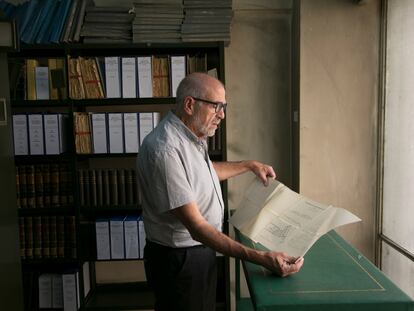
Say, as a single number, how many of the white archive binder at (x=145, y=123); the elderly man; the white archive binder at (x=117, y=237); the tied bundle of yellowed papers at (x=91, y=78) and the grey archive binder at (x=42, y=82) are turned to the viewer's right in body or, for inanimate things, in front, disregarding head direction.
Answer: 1

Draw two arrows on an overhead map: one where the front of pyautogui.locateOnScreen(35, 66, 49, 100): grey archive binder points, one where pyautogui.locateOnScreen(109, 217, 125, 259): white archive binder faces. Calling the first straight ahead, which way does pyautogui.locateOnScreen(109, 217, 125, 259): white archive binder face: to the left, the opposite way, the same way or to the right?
the same way

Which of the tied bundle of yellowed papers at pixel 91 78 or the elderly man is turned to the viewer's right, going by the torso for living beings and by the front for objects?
the elderly man

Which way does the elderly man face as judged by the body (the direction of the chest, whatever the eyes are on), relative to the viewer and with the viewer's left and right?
facing to the right of the viewer

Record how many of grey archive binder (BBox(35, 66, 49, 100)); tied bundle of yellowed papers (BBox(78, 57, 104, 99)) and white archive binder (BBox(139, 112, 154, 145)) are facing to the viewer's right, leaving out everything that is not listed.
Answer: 0

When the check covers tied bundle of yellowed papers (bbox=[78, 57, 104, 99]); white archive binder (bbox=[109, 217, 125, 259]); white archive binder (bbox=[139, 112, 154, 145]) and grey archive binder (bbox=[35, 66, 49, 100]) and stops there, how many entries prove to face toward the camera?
4

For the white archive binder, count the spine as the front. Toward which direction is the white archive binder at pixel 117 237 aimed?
toward the camera

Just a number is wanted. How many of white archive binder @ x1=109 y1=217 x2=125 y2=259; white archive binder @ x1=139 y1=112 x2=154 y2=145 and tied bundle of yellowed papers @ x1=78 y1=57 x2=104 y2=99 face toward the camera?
3

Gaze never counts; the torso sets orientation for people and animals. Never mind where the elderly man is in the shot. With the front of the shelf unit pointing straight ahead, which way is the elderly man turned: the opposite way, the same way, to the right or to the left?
to the left

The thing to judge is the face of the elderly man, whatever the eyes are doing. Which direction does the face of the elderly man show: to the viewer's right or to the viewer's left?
to the viewer's right

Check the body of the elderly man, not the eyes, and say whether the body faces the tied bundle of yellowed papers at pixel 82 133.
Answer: no

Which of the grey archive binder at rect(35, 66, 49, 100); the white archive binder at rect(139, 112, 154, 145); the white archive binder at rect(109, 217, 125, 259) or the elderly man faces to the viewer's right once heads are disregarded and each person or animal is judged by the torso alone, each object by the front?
the elderly man

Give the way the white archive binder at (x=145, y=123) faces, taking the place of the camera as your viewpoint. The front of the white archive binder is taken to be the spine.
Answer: facing the viewer

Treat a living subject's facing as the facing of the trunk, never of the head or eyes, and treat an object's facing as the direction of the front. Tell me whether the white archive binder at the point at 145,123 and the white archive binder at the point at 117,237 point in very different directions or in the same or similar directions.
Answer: same or similar directions
